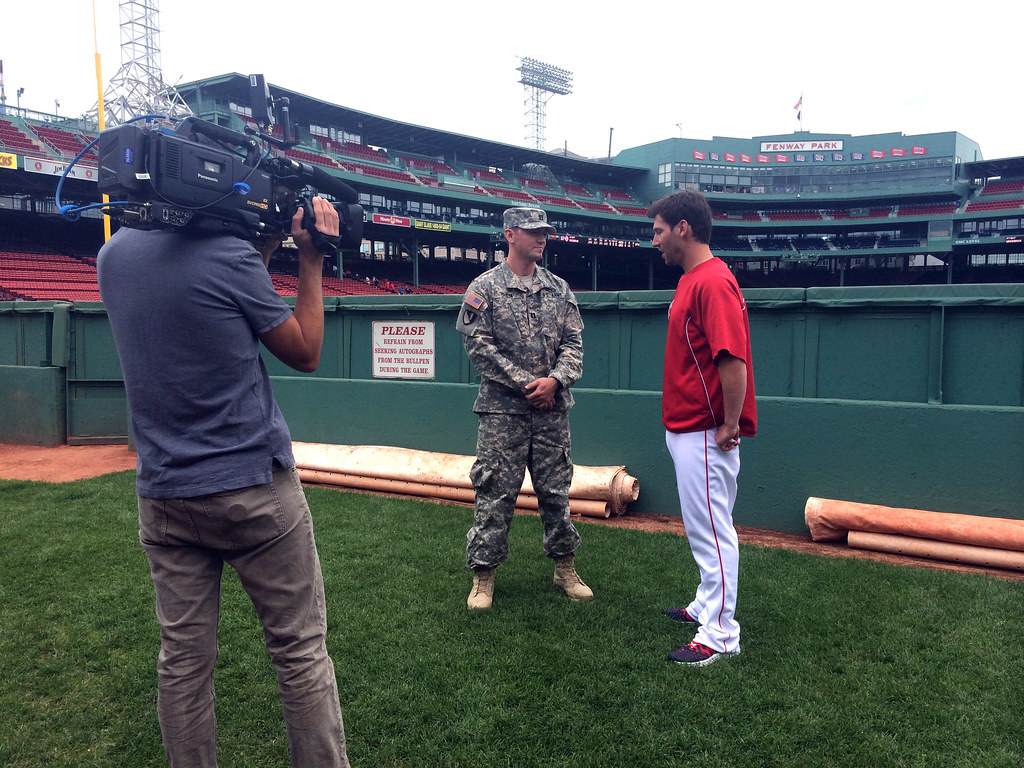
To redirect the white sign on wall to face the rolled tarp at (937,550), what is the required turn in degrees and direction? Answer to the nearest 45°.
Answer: approximately 45° to its left

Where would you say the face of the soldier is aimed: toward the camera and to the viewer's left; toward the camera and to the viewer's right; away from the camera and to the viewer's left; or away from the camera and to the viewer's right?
toward the camera and to the viewer's right

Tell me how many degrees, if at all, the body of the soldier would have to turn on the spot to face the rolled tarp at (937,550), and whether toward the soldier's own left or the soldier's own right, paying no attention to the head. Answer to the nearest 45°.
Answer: approximately 45° to the soldier's own left

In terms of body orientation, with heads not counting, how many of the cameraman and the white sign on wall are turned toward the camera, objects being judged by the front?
1

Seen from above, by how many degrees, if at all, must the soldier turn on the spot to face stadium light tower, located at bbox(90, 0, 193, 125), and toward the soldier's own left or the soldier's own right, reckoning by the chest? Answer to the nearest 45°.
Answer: approximately 180°

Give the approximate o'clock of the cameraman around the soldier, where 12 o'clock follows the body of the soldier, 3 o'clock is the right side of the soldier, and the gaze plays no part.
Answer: The cameraman is roughly at 2 o'clock from the soldier.

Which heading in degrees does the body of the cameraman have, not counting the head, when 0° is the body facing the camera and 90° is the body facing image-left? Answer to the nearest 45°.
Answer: approximately 225°

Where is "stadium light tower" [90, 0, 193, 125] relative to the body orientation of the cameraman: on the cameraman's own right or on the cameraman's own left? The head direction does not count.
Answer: on the cameraman's own left

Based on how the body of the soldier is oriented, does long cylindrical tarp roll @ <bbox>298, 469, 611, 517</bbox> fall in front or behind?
behind
